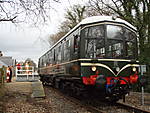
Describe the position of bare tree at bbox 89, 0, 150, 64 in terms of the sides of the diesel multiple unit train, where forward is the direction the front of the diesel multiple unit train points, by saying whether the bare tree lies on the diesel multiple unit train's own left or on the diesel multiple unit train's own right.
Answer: on the diesel multiple unit train's own left

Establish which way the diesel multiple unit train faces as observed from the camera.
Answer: facing the viewer and to the right of the viewer

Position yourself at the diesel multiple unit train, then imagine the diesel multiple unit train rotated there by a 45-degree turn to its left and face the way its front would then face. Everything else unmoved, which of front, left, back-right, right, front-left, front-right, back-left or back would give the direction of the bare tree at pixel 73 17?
left

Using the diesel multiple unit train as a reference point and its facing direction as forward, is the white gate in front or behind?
behind

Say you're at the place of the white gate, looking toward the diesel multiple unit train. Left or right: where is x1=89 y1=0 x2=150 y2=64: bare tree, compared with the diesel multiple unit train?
left
